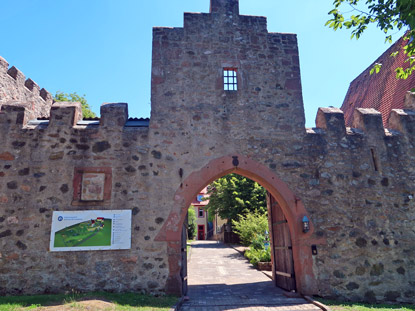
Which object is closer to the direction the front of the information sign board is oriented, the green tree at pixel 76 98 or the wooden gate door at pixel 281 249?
the wooden gate door

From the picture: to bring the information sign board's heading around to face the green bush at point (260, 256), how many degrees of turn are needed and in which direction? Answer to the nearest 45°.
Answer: approximately 135° to its left

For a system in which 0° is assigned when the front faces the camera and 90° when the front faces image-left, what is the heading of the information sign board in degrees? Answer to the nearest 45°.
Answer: approximately 0°

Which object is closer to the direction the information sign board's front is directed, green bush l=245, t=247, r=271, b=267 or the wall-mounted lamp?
the wall-mounted lamp

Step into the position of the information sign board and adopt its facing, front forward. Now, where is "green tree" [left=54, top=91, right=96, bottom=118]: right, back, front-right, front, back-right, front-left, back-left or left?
back

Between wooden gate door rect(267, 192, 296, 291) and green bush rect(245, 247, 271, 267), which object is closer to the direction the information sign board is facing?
the wooden gate door

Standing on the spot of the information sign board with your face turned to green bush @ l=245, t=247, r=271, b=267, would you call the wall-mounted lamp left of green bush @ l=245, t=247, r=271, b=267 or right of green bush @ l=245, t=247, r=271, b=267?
right

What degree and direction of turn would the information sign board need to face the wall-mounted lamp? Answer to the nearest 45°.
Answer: approximately 90° to its left

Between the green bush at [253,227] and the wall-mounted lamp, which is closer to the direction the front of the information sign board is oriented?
the wall-mounted lamp

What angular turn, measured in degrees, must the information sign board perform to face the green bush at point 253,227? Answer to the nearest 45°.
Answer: approximately 135° to its left

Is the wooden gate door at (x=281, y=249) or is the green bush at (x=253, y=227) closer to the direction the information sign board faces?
the wooden gate door

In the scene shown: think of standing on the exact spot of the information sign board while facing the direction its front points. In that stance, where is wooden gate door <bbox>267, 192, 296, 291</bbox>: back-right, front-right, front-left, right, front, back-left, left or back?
left

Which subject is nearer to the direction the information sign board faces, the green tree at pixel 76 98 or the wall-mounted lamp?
the wall-mounted lamp
